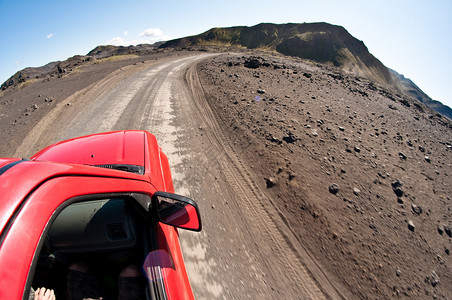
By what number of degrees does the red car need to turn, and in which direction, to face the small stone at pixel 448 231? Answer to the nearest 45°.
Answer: approximately 90° to its right

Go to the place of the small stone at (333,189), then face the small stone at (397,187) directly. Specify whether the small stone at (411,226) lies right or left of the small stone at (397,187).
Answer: right

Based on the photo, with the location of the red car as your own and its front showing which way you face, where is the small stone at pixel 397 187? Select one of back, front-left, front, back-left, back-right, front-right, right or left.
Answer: right

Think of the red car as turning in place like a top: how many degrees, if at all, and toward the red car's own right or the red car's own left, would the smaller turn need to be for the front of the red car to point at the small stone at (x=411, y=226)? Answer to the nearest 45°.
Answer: approximately 90° to the red car's own right

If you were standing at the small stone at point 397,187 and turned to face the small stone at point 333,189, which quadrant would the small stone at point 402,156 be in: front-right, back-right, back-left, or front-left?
back-right

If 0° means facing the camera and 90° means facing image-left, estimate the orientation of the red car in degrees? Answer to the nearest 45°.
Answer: approximately 180°

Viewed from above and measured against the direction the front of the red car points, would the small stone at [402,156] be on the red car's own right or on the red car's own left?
on the red car's own right

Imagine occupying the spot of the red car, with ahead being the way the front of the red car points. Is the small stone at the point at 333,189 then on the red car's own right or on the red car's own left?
on the red car's own right
